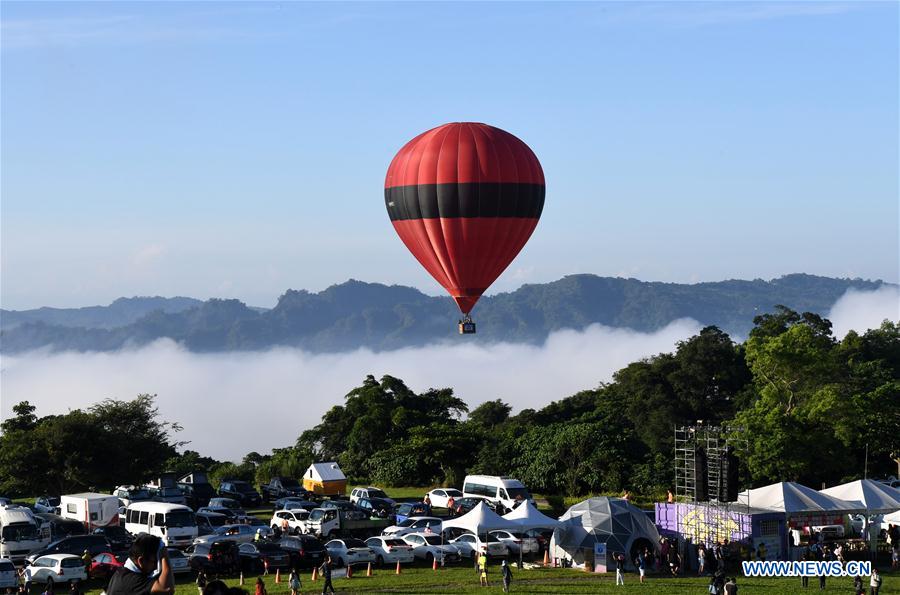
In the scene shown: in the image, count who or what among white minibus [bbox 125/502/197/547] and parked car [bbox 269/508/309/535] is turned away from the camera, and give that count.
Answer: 0

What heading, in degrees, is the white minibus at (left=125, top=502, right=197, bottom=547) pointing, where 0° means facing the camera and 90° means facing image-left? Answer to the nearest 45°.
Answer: approximately 315°

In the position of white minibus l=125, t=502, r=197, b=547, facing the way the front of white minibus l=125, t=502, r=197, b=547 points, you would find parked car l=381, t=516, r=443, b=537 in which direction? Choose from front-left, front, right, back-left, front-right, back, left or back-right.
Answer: front-left

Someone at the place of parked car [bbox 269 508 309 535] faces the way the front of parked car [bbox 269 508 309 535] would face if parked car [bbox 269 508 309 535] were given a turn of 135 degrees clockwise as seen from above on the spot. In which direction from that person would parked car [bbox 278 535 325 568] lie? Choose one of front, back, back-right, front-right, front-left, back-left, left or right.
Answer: left

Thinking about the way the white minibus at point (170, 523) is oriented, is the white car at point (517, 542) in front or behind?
in front

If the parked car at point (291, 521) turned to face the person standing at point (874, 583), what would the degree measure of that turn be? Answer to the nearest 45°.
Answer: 0° — it already faces them

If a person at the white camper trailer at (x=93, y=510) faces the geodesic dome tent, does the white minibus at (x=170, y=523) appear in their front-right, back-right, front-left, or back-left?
front-right

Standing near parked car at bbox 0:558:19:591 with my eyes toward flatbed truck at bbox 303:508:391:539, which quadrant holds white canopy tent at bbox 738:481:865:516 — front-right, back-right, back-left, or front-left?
front-right

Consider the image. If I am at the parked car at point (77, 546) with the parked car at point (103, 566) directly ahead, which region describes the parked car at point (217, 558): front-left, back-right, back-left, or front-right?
front-left

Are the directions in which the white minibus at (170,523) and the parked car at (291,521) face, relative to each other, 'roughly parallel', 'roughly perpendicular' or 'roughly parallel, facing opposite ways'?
roughly parallel

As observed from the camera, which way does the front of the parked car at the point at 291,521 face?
facing the viewer and to the right of the viewer
